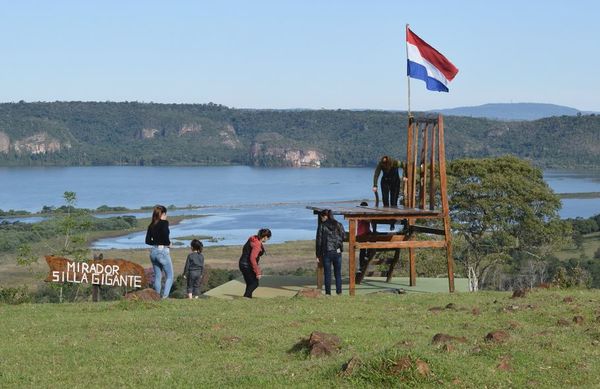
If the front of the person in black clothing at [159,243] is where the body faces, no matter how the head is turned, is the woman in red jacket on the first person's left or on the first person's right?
on the first person's right

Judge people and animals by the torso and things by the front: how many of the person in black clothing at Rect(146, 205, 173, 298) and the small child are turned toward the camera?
0

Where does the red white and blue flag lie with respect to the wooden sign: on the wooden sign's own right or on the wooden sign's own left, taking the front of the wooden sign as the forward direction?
on the wooden sign's own left

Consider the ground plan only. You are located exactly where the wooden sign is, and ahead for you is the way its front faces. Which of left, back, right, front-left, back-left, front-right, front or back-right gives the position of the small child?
left

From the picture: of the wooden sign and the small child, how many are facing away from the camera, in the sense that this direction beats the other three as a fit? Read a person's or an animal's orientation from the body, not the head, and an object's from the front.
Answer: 1

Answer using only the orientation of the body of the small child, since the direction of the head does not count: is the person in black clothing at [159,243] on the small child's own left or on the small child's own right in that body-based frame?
on the small child's own left

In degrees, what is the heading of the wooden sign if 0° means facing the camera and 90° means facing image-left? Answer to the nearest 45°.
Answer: approximately 0°

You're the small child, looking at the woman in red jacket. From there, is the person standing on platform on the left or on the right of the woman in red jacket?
left

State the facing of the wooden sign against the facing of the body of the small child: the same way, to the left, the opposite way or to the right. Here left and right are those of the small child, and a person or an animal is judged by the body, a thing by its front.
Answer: the opposite way

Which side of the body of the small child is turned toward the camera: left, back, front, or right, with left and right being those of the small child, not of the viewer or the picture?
back

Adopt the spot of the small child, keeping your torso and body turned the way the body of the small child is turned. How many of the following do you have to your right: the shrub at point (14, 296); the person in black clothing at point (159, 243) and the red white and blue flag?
1

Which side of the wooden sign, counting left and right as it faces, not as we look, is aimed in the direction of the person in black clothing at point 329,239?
left

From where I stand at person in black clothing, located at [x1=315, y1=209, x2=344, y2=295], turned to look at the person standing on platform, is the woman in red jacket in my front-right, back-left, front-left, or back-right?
back-left
